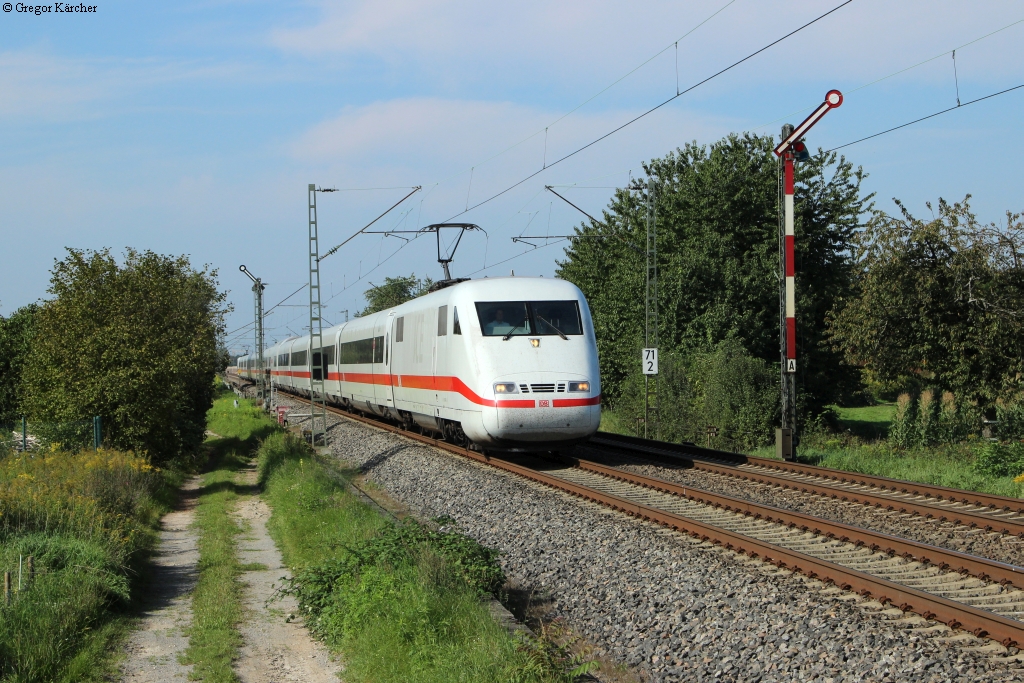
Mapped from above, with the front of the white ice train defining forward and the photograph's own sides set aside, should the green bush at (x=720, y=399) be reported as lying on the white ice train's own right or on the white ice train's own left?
on the white ice train's own left

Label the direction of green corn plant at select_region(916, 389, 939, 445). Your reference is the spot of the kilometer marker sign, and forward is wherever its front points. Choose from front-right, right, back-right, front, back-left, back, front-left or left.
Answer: left

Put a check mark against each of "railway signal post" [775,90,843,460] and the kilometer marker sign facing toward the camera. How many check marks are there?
2

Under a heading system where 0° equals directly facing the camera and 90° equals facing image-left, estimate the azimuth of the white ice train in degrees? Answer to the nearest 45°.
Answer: approximately 315°

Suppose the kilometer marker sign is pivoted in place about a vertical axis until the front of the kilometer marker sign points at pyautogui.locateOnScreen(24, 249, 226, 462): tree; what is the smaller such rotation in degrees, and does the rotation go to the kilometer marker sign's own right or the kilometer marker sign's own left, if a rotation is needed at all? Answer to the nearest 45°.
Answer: approximately 90° to the kilometer marker sign's own right

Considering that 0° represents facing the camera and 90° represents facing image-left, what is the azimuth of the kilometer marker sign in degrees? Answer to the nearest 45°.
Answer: approximately 0°

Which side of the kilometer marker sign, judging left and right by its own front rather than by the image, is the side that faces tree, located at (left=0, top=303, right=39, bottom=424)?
right

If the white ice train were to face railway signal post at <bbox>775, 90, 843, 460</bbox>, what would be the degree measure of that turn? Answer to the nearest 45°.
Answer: approximately 45° to its left

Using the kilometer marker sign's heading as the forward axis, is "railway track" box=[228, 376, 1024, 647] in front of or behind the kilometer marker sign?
in front

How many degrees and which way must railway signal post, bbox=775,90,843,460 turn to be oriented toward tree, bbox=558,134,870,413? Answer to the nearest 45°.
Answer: approximately 180°

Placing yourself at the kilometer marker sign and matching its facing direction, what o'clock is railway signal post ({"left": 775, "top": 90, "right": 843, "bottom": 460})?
The railway signal post is roughly at 11 o'clock from the kilometer marker sign.

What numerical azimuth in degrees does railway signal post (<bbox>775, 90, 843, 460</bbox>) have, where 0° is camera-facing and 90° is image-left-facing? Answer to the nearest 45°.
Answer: approximately 0°
